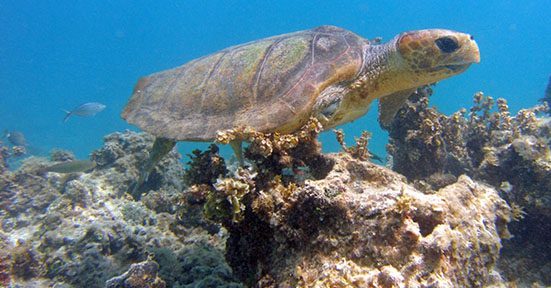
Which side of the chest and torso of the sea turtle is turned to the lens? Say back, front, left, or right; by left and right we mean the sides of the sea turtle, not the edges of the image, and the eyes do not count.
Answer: right

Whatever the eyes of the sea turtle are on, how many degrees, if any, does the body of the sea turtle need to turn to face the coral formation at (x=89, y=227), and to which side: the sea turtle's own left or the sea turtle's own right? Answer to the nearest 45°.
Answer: approximately 180°
